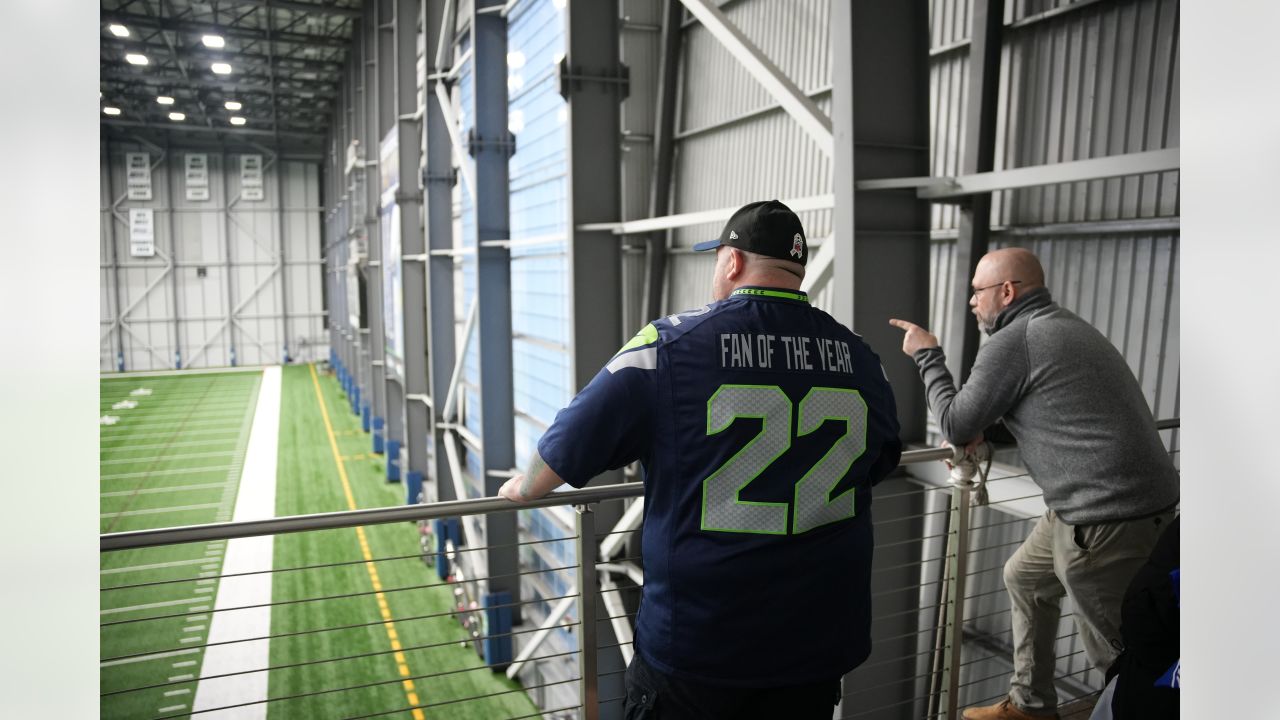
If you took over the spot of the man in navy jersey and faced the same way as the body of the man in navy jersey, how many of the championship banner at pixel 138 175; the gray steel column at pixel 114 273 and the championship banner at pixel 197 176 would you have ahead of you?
3

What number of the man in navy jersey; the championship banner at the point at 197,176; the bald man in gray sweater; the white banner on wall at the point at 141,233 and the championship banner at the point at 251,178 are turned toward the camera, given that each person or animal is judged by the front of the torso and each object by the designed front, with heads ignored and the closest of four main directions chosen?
3

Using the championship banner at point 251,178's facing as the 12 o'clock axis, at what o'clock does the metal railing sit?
The metal railing is roughly at 12 o'clock from the championship banner.

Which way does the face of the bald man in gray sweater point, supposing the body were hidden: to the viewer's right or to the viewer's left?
to the viewer's left

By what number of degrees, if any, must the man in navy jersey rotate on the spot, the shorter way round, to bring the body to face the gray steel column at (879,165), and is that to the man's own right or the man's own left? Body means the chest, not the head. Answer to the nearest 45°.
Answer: approximately 45° to the man's own right

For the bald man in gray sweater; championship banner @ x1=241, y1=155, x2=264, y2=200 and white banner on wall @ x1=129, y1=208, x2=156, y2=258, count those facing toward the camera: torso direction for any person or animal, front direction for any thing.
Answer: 2

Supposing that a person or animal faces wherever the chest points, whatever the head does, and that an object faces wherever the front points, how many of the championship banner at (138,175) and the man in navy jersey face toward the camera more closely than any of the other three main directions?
1

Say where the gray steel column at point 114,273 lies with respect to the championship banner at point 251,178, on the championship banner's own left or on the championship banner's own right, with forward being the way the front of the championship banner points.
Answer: on the championship banner's own right

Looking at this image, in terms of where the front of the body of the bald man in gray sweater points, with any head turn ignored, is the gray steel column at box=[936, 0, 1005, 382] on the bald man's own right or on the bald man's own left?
on the bald man's own right

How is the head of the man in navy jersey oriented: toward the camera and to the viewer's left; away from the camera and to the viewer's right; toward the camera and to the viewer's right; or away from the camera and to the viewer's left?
away from the camera and to the viewer's left

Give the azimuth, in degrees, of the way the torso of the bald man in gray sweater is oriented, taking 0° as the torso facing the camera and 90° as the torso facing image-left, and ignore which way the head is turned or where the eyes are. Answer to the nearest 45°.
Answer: approximately 90°
